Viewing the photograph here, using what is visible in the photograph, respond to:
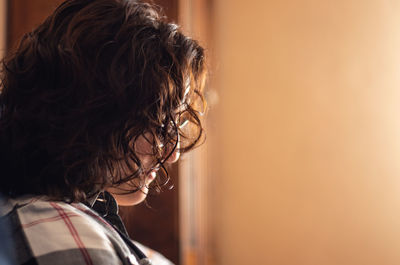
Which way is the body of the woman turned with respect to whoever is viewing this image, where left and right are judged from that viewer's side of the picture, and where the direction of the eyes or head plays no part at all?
facing to the right of the viewer
